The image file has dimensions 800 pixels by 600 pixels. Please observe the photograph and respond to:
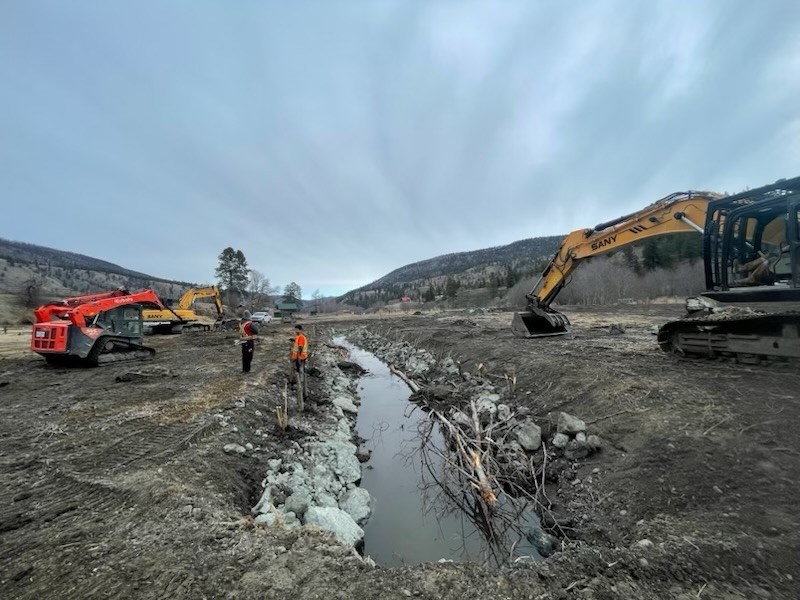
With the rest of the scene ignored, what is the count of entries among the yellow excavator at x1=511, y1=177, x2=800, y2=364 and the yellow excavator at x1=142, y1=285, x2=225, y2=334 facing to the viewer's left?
1

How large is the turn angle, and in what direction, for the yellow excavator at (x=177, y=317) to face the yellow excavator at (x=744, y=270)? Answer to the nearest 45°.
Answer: approximately 90° to its right

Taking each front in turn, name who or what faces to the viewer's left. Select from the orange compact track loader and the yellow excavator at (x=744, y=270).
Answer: the yellow excavator

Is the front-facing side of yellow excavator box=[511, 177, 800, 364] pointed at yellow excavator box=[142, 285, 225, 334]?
yes

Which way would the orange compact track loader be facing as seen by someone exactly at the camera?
facing away from the viewer and to the right of the viewer

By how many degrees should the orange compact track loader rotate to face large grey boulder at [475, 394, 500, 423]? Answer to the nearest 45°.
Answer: approximately 90° to its right

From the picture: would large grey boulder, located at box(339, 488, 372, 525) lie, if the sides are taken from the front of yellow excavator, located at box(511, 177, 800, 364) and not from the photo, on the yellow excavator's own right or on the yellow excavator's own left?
on the yellow excavator's own left

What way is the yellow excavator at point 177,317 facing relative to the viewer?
to the viewer's right

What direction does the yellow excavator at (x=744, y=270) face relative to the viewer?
to the viewer's left
